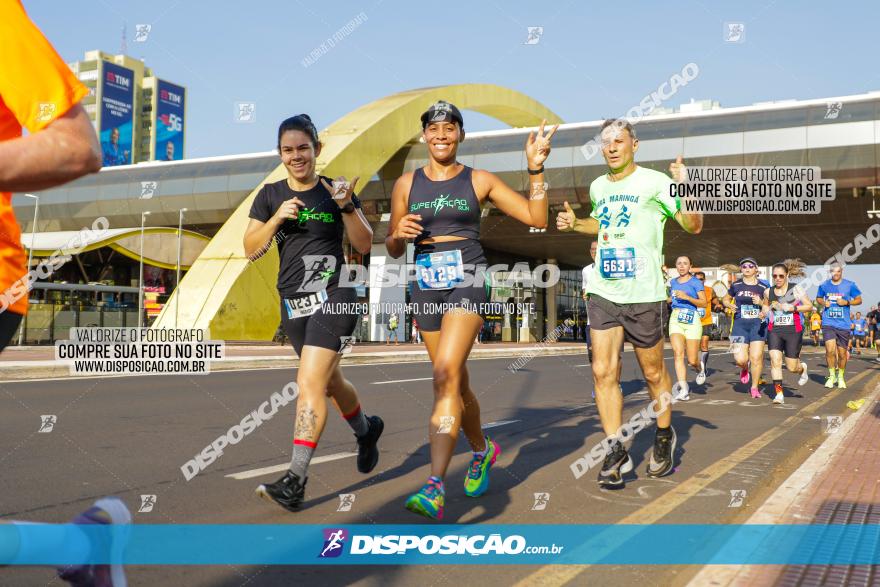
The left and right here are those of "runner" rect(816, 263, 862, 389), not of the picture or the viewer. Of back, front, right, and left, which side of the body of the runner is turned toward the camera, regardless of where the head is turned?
front

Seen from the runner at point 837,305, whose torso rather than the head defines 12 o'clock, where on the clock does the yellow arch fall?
The yellow arch is roughly at 4 o'clock from the runner.

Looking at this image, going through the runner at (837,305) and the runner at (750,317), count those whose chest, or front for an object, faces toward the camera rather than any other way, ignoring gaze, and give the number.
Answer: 2

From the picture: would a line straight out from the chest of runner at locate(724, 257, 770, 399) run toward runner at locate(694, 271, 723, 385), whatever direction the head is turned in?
no

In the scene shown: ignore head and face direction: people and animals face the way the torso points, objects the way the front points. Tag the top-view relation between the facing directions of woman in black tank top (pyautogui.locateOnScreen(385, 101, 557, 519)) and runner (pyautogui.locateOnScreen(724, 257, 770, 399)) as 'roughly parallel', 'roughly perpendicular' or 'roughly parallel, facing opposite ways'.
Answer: roughly parallel

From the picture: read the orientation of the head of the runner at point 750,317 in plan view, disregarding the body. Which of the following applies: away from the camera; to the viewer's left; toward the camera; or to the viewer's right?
toward the camera

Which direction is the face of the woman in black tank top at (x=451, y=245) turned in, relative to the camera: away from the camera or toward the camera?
toward the camera

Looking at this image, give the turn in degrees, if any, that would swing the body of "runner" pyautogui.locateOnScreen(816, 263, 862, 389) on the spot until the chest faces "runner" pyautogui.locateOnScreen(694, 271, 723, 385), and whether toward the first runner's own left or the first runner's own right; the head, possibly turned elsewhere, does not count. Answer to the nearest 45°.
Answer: approximately 45° to the first runner's own right

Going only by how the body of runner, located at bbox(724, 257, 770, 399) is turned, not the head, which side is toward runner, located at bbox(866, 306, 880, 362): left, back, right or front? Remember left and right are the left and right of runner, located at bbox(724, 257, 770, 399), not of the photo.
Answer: back

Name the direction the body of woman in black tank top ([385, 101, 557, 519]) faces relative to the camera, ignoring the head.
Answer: toward the camera

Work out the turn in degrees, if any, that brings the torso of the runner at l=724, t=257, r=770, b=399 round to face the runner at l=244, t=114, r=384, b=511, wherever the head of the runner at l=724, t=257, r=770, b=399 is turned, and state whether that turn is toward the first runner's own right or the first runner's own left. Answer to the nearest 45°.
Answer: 0° — they already face them

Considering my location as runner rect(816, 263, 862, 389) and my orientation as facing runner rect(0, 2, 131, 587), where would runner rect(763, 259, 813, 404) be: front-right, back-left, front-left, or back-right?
front-right

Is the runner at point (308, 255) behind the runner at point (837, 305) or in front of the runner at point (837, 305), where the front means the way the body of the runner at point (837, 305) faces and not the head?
in front

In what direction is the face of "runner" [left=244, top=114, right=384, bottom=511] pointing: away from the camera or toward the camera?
toward the camera

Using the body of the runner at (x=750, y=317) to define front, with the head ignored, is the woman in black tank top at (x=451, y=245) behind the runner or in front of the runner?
in front

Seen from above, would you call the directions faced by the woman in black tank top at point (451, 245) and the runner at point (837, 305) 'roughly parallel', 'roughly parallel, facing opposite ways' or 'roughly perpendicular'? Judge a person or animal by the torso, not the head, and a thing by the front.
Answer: roughly parallel

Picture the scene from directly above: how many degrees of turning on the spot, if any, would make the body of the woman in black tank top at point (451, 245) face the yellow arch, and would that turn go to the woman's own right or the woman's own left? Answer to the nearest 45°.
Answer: approximately 180°

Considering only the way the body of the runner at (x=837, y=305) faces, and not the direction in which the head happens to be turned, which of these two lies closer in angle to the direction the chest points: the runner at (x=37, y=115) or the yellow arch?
the runner
